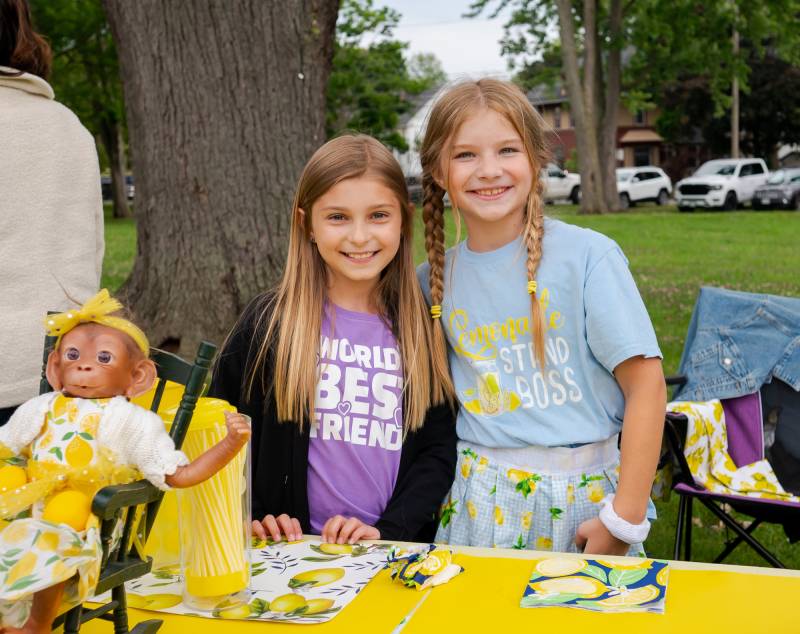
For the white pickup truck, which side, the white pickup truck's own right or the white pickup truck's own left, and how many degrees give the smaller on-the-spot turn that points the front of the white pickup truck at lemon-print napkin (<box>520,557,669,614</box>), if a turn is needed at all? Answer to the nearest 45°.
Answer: approximately 45° to the white pickup truck's own left

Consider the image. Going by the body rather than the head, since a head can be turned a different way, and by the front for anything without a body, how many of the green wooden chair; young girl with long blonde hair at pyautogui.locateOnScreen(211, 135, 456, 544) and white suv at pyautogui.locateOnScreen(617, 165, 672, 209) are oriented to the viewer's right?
0

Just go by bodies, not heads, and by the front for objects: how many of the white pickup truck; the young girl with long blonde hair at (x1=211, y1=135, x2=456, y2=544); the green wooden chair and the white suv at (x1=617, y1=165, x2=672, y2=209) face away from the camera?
0

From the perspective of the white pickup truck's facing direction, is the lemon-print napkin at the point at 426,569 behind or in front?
in front

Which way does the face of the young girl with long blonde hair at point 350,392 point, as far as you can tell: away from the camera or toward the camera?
toward the camera

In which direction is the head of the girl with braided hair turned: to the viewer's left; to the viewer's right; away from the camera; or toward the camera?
toward the camera

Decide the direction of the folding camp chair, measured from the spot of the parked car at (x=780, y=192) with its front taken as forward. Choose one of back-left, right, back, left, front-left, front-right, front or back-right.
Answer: front-left

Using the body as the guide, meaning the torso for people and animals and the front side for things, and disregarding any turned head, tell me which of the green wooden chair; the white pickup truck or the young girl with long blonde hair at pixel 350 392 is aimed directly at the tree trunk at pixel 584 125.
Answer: the white pickup truck

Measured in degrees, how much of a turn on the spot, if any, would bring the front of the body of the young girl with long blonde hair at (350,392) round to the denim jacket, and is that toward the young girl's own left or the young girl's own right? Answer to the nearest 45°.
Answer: approximately 135° to the young girl's own left

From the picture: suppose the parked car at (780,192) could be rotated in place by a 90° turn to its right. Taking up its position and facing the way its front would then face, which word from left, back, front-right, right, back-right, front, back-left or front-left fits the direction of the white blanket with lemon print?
back-left

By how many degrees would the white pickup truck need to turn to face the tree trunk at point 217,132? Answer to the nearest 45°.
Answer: approximately 45° to its left

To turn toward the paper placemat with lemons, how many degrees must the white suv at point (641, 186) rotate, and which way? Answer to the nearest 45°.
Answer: approximately 45° to its left

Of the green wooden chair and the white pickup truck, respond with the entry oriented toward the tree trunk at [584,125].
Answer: the white pickup truck

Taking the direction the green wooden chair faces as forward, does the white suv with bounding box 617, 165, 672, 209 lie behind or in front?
behind

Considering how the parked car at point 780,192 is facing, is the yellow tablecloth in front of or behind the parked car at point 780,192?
in front

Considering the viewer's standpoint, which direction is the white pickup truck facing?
facing the viewer and to the left of the viewer

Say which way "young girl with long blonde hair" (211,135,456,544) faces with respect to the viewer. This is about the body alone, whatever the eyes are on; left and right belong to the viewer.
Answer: facing the viewer
